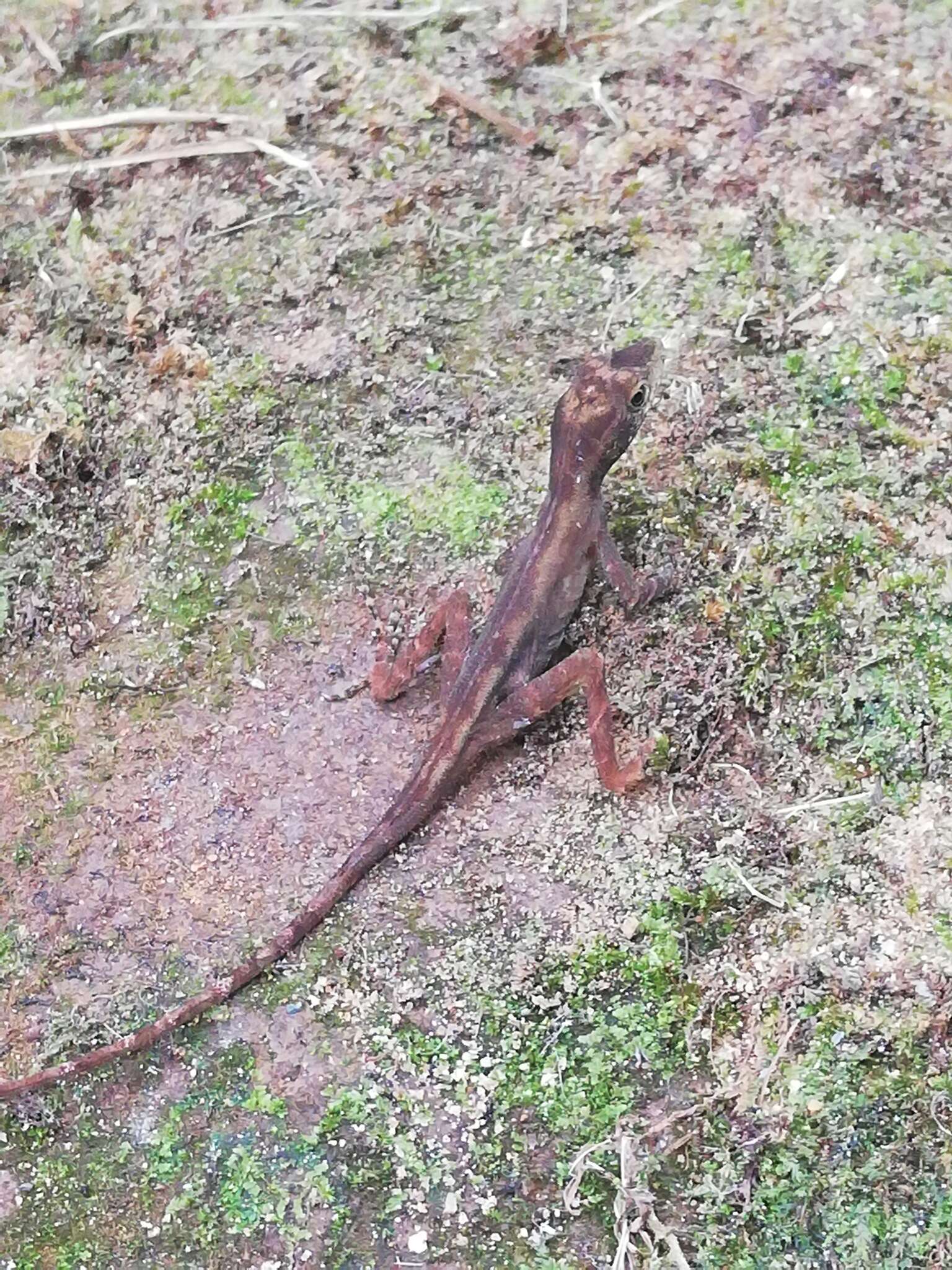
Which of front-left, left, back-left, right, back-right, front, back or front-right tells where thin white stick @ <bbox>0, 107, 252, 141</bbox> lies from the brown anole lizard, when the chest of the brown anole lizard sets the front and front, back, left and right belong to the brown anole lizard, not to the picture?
front-left

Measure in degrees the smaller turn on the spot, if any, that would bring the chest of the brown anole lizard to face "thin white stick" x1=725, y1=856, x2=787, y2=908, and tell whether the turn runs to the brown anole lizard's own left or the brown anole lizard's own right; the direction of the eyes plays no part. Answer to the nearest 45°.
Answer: approximately 135° to the brown anole lizard's own right

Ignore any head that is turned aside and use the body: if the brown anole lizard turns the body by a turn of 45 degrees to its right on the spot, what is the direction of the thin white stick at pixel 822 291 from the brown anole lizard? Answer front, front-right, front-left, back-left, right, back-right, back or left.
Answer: front-left

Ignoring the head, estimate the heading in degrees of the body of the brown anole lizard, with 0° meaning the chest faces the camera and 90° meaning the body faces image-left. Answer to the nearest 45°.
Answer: approximately 225°

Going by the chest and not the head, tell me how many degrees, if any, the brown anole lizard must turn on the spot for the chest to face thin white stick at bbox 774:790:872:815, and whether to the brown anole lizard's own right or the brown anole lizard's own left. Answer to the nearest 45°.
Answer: approximately 90° to the brown anole lizard's own right

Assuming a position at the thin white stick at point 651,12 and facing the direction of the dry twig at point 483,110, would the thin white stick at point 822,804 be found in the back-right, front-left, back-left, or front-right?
front-left

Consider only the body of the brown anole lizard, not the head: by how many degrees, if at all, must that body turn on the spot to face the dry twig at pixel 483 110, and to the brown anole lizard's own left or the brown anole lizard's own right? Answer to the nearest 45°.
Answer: approximately 45° to the brown anole lizard's own left

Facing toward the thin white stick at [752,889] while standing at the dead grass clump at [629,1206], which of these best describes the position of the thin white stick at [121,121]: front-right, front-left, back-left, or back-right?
front-left

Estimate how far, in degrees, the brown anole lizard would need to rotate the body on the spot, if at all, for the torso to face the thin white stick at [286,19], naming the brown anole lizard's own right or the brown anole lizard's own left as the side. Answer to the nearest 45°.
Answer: approximately 45° to the brown anole lizard's own left

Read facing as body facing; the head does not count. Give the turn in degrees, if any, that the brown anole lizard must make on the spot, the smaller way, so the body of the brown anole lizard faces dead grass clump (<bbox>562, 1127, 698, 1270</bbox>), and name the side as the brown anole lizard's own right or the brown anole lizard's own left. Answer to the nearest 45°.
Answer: approximately 135° to the brown anole lizard's own right

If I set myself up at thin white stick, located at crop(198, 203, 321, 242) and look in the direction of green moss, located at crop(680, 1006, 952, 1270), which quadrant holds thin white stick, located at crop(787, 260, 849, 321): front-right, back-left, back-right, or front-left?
front-left

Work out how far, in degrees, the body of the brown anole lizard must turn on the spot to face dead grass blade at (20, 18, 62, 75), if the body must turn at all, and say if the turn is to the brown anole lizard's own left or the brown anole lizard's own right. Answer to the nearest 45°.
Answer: approximately 45° to the brown anole lizard's own left

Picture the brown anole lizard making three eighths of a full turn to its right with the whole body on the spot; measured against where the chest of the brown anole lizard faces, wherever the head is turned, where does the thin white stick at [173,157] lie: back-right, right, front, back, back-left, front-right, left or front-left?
back

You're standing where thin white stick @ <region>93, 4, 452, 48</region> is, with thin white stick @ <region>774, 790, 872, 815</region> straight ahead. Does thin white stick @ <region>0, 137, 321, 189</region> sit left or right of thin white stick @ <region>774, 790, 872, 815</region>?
right
